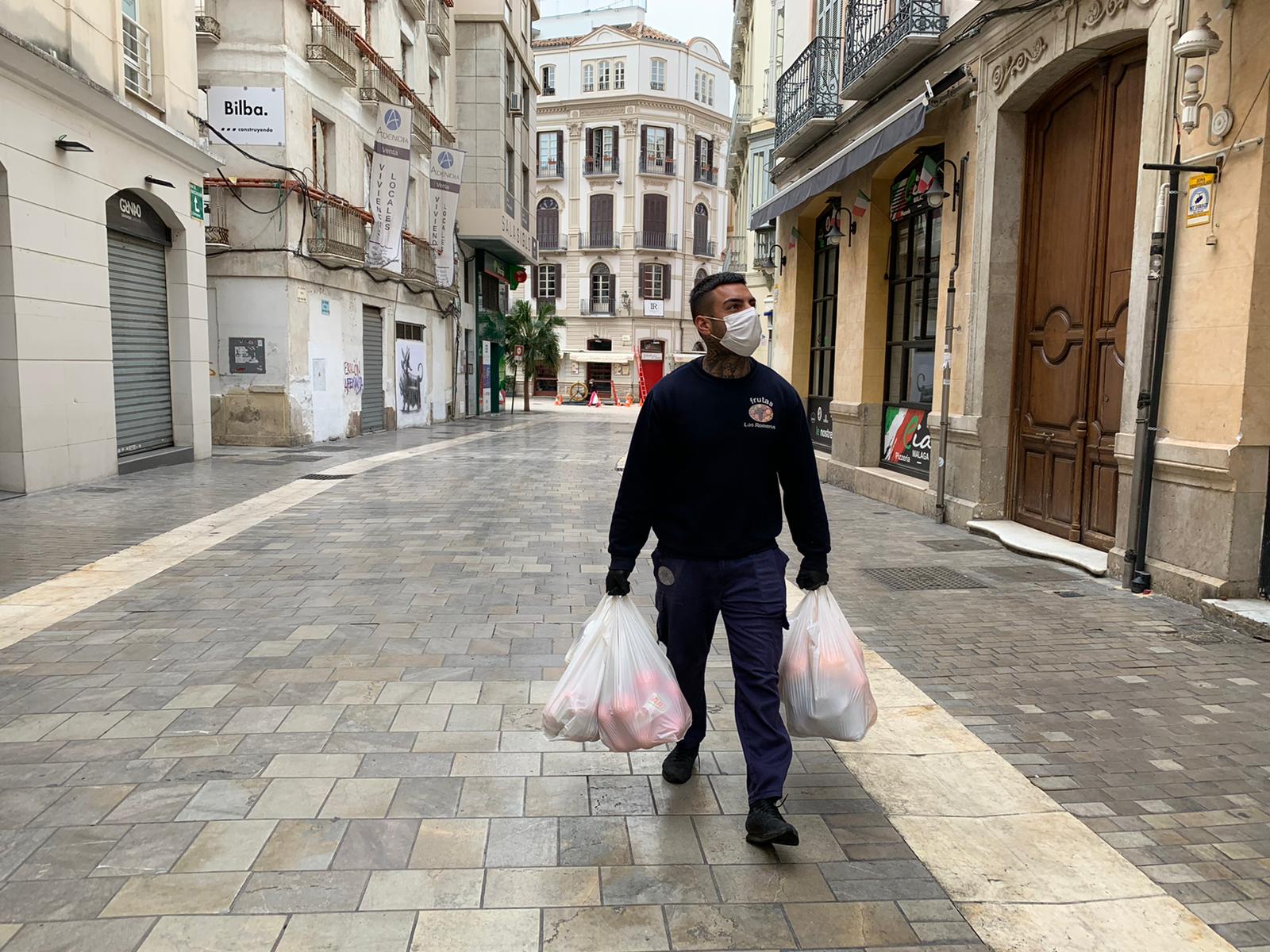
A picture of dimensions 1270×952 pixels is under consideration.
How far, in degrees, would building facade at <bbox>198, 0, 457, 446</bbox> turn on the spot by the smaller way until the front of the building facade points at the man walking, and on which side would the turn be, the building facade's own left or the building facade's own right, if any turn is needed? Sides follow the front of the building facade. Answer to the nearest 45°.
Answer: approximately 45° to the building facade's own right

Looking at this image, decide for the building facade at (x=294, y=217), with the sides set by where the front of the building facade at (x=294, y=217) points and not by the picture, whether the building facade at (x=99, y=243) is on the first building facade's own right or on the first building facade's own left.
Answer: on the first building facade's own right

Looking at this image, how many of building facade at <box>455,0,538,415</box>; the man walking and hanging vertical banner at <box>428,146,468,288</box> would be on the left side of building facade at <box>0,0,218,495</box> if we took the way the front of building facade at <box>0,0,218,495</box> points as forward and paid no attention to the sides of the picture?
2

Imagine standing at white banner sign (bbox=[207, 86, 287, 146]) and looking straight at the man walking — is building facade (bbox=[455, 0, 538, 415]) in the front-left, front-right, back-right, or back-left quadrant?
back-left

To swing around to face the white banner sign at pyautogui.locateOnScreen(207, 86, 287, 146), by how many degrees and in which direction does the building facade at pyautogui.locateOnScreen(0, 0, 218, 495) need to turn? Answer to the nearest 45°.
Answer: approximately 90° to its left

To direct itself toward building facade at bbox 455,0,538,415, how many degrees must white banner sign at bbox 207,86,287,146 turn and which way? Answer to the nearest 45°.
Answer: approximately 135° to its left

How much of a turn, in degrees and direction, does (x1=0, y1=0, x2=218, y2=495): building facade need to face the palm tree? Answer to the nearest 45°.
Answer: approximately 90° to its left

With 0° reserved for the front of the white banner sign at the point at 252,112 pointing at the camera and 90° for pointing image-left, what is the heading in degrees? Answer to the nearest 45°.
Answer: approximately 0°

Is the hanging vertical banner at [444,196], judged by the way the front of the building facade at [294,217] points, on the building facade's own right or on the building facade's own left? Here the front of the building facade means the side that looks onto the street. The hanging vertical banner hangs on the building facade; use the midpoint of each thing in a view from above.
on the building facade's own left

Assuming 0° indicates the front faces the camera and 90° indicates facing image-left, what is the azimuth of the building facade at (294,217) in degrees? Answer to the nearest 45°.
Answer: approximately 315°
